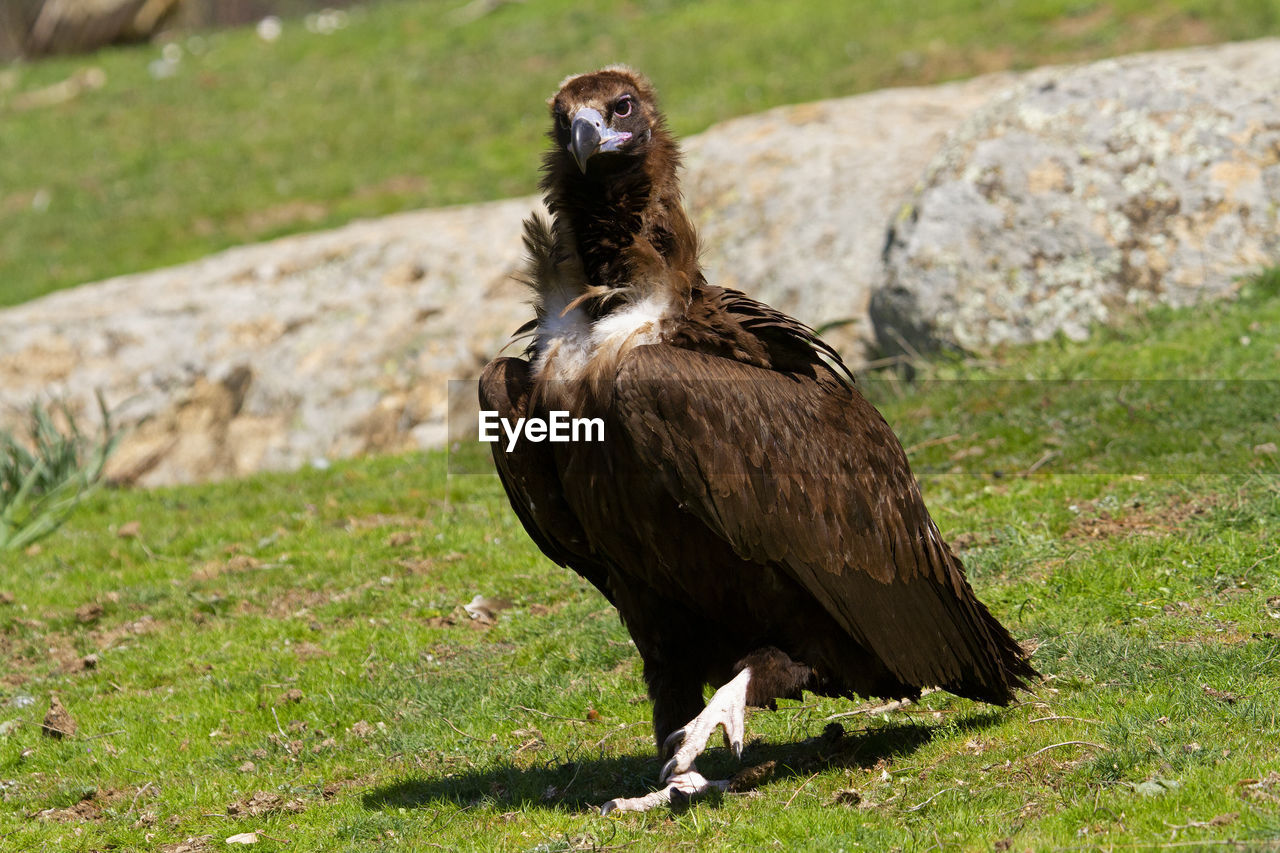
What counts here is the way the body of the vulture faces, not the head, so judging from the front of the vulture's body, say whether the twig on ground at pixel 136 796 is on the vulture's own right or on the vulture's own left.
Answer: on the vulture's own right

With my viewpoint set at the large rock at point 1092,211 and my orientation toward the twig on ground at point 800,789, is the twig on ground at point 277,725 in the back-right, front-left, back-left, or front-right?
front-right

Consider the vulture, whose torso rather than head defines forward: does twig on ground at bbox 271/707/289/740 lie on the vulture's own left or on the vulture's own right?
on the vulture's own right

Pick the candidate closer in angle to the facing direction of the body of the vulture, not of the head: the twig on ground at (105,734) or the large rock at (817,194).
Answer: the twig on ground

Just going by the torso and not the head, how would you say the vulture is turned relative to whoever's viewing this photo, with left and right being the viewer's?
facing the viewer and to the left of the viewer

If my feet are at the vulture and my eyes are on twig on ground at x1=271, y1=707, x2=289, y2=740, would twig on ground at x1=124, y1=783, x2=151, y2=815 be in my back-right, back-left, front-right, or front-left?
front-left

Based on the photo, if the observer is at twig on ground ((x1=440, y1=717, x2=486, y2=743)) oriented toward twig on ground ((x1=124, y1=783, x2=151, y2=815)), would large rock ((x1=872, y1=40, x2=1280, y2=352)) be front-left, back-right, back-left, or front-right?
back-right

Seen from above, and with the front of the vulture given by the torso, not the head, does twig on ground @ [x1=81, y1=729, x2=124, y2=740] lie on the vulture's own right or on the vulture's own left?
on the vulture's own right

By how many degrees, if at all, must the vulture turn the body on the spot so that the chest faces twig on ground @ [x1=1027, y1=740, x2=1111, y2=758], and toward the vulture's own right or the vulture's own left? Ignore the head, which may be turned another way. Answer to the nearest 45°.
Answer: approximately 135° to the vulture's own left

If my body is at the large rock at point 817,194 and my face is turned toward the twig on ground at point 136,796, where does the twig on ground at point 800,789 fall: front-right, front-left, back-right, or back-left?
front-left

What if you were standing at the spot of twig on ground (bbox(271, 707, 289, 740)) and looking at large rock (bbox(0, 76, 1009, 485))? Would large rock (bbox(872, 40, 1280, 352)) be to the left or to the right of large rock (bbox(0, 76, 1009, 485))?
right
